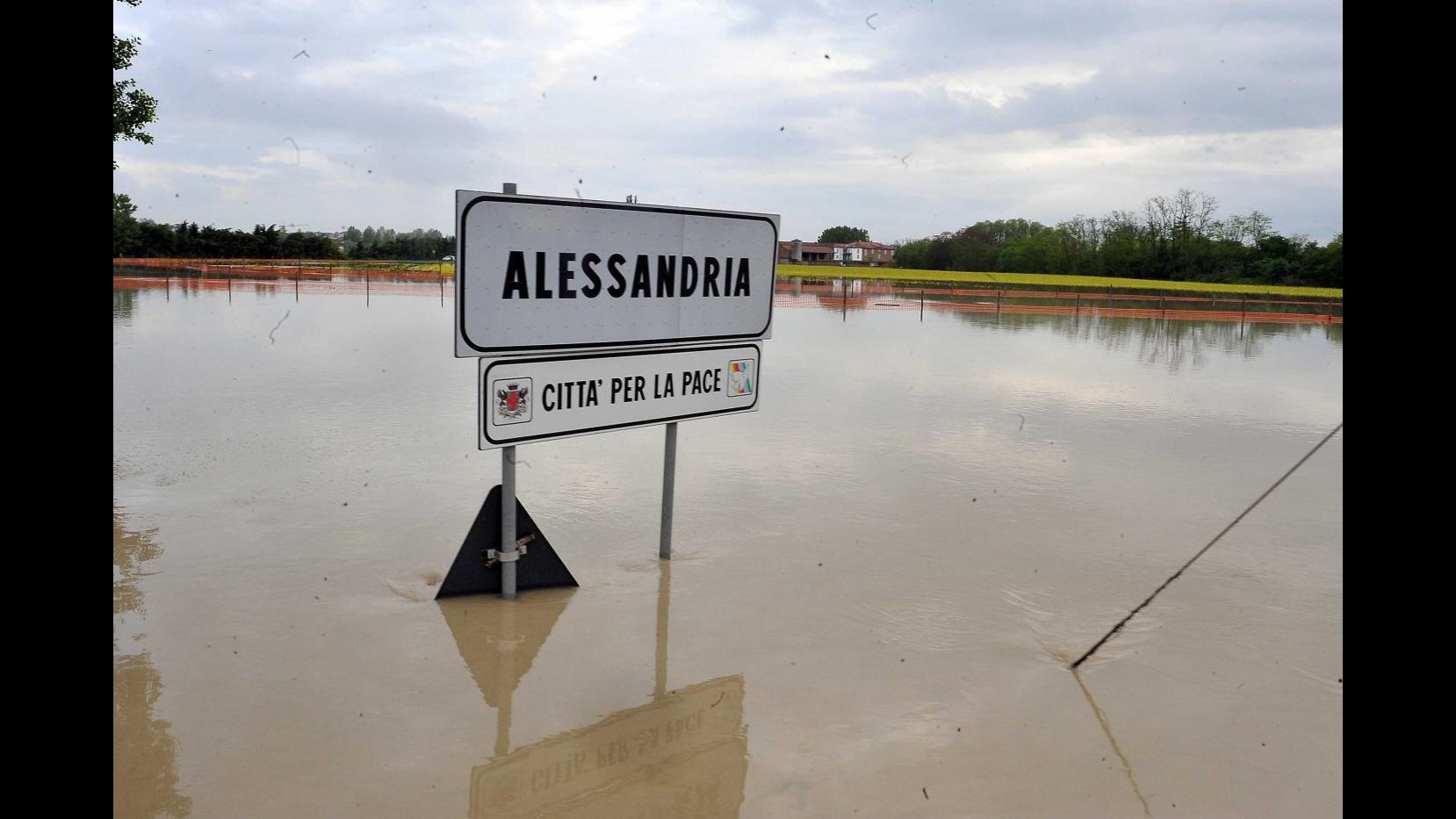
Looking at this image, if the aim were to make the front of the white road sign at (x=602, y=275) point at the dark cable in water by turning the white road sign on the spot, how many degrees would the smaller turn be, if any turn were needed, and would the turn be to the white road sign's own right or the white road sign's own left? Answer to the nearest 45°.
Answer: approximately 45° to the white road sign's own left

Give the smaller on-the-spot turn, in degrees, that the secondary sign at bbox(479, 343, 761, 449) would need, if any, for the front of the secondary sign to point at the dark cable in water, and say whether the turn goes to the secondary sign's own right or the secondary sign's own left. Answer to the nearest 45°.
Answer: approximately 45° to the secondary sign's own left

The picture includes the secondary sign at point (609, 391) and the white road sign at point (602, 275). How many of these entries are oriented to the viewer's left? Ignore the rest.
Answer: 0

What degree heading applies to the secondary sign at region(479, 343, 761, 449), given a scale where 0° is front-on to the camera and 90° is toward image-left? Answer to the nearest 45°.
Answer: approximately 315°

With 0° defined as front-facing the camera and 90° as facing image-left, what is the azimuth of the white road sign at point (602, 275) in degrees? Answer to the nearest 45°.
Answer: approximately 315°
